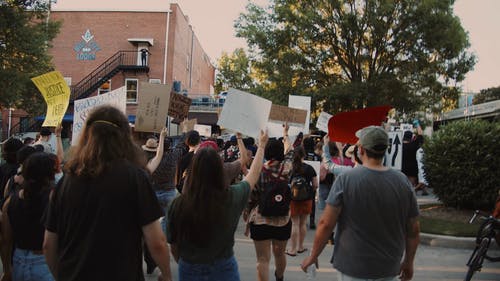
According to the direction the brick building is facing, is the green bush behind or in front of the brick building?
in front

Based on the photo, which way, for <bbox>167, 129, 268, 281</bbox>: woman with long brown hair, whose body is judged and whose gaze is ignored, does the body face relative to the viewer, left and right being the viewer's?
facing away from the viewer

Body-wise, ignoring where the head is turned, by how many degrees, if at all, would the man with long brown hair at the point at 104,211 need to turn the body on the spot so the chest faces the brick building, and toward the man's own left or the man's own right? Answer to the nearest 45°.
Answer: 0° — they already face it

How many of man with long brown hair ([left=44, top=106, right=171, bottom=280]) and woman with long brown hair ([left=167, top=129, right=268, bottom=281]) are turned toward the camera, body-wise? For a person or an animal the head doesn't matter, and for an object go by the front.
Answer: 0

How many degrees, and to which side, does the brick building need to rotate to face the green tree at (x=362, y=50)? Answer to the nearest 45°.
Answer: approximately 45° to its left

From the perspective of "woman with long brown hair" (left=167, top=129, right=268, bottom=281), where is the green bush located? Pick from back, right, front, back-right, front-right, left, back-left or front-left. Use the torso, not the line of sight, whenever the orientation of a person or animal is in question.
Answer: front-right

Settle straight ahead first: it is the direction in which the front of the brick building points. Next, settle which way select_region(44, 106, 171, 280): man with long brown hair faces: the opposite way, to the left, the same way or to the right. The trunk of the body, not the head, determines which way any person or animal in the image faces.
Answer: the opposite way

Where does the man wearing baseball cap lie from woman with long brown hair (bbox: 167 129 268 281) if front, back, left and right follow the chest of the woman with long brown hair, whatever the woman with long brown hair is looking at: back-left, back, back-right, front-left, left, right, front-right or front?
right

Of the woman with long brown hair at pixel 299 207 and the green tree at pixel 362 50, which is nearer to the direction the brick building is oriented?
the woman with long brown hair

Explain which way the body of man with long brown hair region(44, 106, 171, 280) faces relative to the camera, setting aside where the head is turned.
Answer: away from the camera

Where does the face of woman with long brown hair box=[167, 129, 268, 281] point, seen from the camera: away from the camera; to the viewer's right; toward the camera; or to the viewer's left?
away from the camera

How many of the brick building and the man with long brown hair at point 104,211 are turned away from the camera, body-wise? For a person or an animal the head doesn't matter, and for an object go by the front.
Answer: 1

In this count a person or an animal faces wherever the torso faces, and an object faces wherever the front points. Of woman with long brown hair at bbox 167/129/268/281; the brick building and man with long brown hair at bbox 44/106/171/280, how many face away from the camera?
2

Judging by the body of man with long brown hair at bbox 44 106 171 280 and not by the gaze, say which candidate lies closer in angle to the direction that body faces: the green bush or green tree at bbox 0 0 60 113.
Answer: the green tree
